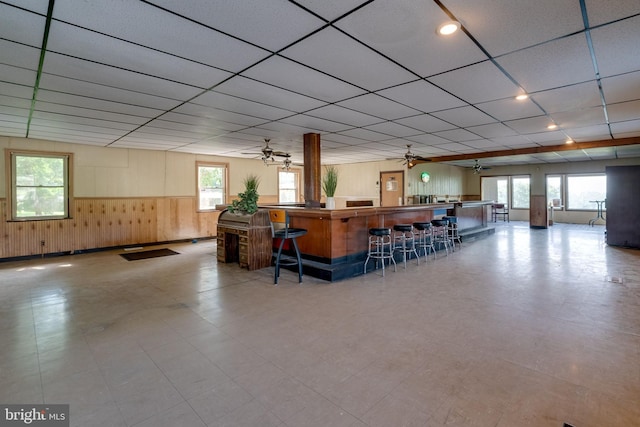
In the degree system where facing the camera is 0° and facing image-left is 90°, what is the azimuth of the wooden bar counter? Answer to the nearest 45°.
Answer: approximately 315°

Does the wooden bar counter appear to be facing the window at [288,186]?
no

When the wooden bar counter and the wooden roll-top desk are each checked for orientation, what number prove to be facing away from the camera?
0

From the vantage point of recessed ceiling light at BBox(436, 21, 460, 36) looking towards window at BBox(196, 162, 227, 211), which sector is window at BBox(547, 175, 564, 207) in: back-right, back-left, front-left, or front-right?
front-right

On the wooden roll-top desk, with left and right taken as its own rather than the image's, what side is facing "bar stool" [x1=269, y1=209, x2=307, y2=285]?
left

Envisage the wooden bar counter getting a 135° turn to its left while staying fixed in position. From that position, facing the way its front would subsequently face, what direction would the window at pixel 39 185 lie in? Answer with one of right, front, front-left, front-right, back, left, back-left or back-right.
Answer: left

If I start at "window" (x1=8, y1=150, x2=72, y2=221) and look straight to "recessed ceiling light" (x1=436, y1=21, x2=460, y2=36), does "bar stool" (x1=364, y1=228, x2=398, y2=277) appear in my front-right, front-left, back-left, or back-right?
front-left

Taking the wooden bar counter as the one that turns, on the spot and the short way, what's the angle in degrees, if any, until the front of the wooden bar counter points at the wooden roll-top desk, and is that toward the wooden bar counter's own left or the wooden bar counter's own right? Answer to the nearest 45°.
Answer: approximately 135° to the wooden bar counter's own right

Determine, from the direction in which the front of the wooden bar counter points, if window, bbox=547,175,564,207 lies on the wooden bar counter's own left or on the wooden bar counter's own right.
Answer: on the wooden bar counter's own left

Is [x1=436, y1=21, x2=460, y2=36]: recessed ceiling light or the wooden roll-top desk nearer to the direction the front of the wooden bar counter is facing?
the recessed ceiling light

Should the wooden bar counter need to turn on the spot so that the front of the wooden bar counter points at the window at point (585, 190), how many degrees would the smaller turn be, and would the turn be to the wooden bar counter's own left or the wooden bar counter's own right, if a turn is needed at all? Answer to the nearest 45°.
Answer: approximately 90° to the wooden bar counter's own left

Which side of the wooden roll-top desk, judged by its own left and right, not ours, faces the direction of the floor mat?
right

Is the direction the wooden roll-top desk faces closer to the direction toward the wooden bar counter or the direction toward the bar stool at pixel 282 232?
the bar stool

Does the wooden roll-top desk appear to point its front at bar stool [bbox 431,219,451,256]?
no

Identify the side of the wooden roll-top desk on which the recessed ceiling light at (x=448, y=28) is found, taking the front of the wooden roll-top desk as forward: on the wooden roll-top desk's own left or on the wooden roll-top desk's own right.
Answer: on the wooden roll-top desk's own left

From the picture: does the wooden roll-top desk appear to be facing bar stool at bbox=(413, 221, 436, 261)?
no

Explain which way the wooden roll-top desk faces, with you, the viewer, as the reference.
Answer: facing the viewer and to the left of the viewer

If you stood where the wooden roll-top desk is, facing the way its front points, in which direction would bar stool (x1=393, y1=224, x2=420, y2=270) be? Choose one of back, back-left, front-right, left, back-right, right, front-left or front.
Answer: back-left
